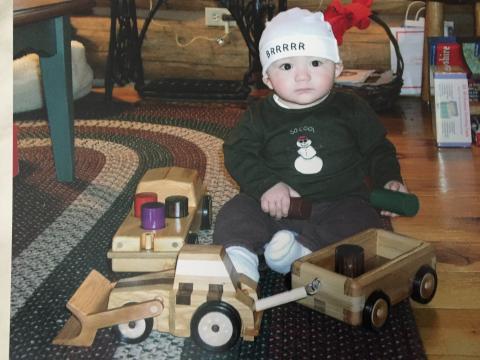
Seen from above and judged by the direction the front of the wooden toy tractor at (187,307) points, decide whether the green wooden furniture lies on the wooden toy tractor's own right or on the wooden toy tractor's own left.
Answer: on the wooden toy tractor's own right

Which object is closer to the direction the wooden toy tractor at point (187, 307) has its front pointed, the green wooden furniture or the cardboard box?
the green wooden furniture

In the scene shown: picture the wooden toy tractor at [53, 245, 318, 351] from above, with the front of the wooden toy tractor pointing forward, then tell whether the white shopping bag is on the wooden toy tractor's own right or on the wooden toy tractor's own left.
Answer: on the wooden toy tractor's own right

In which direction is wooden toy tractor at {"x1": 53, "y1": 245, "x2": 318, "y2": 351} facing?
to the viewer's left

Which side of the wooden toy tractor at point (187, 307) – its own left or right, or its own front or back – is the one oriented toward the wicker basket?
right
